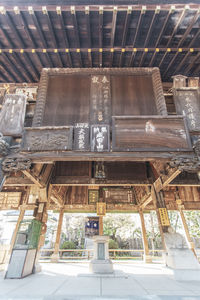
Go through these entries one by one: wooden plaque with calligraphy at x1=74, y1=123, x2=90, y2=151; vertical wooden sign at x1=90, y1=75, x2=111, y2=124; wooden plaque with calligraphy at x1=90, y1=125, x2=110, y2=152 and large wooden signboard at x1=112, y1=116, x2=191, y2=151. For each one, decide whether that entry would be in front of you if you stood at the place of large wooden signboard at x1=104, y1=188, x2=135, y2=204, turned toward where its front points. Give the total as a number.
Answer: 4

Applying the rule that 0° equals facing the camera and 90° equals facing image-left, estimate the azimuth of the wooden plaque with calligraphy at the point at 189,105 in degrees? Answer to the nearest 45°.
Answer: approximately 0°

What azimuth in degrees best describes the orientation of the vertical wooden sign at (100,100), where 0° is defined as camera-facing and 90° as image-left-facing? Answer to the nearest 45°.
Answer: approximately 0°

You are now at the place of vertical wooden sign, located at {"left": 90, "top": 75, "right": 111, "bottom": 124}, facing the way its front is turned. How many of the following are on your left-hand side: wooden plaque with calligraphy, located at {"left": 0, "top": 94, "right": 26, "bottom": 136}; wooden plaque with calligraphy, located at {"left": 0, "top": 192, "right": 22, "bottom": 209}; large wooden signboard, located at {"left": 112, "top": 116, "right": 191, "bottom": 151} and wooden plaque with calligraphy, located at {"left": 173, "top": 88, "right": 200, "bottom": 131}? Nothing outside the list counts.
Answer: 2

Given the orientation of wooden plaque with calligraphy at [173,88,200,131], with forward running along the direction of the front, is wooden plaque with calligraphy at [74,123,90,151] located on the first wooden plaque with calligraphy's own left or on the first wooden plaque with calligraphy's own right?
on the first wooden plaque with calligraphy's own right
